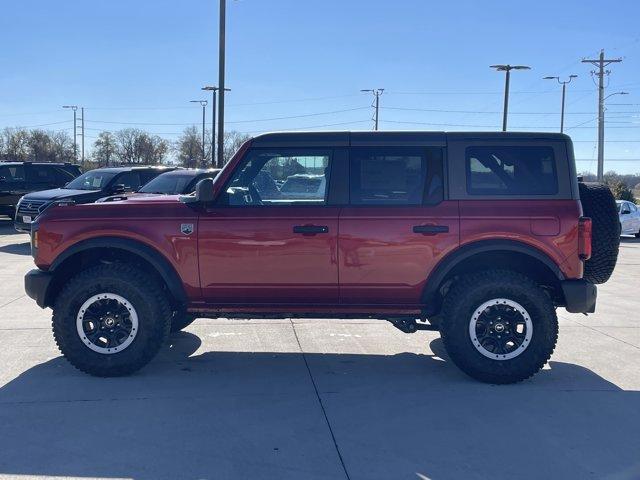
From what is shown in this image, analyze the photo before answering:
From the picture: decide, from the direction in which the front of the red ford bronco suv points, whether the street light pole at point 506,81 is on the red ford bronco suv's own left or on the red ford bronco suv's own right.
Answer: on the red ford bronco suv's own right

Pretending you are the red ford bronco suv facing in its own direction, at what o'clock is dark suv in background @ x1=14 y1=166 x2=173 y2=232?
The dark suv in background is roughly at 2 o'clock from the red ford bronco suv.

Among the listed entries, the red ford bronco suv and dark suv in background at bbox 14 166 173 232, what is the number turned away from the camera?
0

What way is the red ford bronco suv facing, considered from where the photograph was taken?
facing to the left of the viewer

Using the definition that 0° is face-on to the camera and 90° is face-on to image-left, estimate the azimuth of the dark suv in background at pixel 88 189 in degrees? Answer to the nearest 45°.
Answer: approximately 45°

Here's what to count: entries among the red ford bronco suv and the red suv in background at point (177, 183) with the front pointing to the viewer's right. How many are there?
0

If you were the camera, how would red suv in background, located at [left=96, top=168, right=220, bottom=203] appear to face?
facing the viewer and to the left of the viewer
